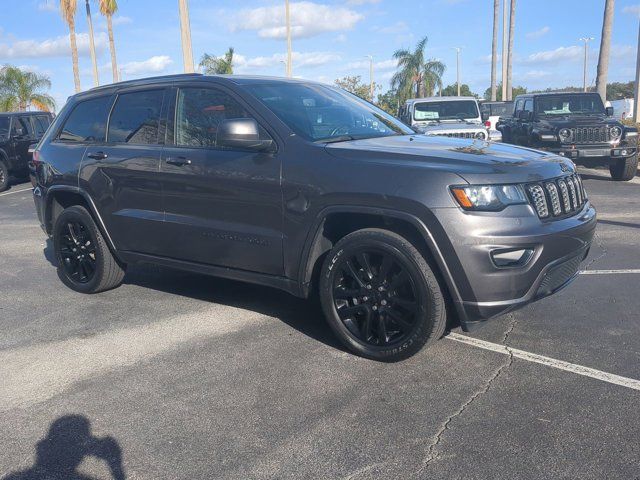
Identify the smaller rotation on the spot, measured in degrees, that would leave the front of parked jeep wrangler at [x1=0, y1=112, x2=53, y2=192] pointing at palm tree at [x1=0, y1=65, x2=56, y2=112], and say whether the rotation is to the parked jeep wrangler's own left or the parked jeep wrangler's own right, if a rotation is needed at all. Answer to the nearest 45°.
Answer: approximately 135° to the parked jeep wrangler's own right

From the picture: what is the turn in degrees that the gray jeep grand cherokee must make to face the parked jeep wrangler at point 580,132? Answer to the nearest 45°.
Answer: approximately 90° to its left

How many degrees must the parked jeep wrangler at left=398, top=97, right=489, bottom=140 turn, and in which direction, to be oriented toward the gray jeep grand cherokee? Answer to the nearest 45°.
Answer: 0° — it already faces it

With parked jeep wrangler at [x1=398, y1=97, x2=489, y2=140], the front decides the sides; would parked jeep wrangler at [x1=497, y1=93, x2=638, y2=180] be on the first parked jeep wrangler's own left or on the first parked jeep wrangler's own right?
on the first parked jeep wrangler's own left

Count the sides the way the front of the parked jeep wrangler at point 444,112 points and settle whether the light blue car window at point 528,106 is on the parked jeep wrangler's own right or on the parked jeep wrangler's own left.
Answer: on the parked jeep wrangler's own left

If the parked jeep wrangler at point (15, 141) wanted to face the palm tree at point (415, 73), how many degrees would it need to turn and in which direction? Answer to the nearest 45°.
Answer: approximately 180°

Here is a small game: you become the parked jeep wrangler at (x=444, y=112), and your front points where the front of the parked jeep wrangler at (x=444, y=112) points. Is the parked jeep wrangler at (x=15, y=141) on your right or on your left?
on your right

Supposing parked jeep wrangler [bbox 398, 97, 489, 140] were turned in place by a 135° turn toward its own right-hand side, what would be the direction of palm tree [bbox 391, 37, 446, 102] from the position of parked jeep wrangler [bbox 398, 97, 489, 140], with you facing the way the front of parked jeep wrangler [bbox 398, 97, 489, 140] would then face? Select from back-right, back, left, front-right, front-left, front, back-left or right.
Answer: front-right
